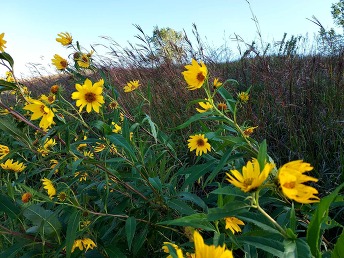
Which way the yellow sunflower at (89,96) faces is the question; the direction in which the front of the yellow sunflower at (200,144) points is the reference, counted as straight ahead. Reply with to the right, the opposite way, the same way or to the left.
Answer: the same way

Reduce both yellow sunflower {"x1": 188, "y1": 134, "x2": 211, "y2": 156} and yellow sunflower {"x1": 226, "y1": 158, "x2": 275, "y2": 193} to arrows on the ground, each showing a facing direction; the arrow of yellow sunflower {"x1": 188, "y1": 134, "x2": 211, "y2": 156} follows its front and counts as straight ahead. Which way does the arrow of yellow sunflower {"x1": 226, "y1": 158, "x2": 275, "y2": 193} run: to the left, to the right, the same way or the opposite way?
the same way

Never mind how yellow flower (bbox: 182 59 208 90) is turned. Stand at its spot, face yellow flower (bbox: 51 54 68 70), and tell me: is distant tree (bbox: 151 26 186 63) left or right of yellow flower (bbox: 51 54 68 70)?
right

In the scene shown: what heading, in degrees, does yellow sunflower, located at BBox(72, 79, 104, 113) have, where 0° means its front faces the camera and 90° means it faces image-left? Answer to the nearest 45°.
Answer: approximately 0°

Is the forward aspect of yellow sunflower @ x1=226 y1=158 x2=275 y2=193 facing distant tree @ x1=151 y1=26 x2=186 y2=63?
no

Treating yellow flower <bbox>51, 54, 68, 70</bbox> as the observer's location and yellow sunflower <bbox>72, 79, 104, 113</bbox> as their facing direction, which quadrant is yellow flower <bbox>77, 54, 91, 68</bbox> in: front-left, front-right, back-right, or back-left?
front-left

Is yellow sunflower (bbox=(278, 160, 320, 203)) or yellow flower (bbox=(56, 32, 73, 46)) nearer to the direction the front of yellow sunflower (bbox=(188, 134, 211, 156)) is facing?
the yellow sunflower

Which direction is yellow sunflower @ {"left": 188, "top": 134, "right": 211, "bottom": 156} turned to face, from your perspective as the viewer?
facing the viewer

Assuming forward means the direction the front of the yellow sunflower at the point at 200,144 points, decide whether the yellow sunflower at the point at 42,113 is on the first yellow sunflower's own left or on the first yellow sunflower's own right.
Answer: on the first yellow sunflower's own right

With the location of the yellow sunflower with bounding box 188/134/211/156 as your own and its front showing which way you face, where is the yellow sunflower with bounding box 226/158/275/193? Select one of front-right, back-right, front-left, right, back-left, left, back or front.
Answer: front

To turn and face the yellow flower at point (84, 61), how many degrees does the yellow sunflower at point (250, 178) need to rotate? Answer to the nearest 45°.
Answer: approximately 135° to its right

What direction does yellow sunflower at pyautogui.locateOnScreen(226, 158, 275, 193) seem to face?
toward the camera

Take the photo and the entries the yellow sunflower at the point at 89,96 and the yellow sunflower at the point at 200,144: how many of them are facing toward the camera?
2
